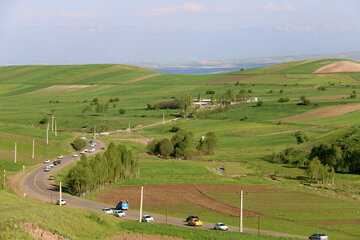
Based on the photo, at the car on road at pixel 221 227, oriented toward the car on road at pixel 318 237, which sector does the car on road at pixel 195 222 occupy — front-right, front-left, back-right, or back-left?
back-left

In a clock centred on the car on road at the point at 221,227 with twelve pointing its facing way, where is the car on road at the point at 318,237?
the car on road at the point at 318,237 is roughly at 11 o'clock from the car on road at the point at 221,227.

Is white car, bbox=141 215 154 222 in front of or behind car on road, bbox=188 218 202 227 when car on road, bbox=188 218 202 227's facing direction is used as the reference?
behind

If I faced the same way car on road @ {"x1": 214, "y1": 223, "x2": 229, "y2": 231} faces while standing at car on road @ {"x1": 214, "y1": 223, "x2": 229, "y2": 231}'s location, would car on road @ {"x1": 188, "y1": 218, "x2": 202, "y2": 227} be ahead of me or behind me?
behind

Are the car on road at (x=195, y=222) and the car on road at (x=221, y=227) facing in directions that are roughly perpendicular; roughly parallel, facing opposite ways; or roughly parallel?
roughly parallel

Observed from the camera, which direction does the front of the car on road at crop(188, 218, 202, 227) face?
facing the viewer and to the right of the viewer

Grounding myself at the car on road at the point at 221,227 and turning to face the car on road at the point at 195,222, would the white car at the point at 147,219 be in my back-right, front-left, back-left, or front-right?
front-left
